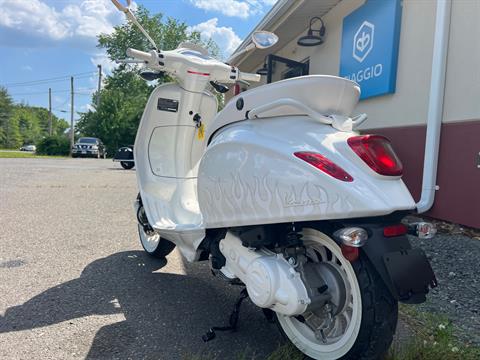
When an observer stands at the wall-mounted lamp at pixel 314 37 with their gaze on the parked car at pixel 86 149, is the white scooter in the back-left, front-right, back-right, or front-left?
back-left

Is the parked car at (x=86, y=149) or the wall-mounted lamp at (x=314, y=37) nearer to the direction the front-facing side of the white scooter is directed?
the parked car

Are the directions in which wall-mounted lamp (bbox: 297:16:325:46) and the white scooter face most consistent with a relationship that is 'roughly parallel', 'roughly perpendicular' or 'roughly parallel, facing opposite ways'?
roughly perpendicular

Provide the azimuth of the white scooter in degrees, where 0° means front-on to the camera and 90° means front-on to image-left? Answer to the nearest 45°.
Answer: approximately 135°

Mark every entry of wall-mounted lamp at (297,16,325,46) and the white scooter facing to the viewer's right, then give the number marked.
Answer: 0

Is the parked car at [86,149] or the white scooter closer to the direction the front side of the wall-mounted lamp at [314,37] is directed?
the white scooter

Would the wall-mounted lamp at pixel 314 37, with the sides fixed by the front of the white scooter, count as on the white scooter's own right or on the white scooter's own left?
on the white scooter's own right

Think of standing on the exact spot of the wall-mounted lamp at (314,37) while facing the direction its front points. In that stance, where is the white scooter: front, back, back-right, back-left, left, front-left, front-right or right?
front-left

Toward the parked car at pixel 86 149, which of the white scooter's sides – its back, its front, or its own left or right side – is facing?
front

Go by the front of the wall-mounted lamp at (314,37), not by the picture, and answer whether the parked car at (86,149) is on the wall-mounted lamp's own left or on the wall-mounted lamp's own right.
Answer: on the wall-mounted lamp's own right
